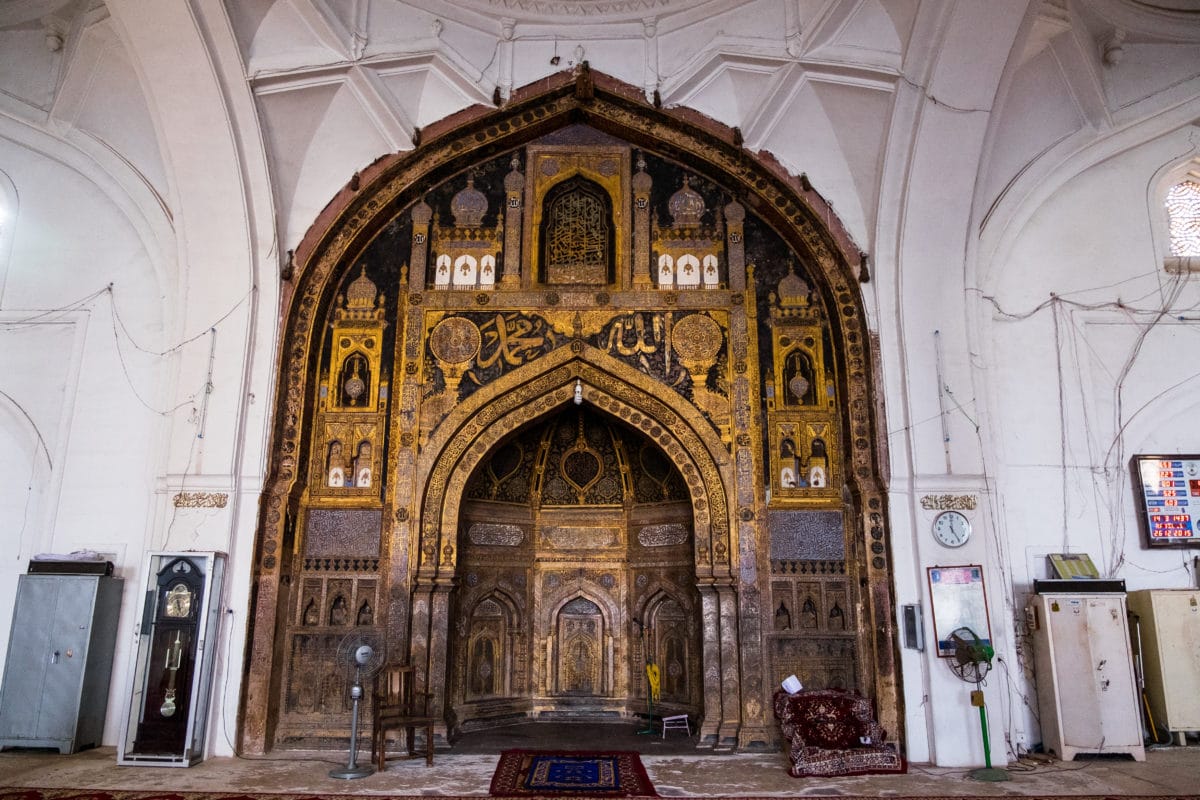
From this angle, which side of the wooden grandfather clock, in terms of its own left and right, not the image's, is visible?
front

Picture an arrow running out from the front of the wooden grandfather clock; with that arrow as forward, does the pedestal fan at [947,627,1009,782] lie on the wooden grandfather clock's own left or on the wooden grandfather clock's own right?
on the wooden grandfather clock's own left

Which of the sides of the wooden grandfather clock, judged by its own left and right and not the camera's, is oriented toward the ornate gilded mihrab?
left

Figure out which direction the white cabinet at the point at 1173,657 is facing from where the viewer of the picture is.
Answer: facing the viewer

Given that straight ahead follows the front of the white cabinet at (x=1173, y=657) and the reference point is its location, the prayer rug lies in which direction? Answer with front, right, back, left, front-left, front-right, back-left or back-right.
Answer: front-right

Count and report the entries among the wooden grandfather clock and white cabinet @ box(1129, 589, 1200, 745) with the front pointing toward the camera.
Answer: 2

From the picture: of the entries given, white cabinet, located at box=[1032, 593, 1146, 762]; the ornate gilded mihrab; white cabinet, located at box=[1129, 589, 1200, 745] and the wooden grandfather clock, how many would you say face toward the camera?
4

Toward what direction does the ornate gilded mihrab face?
toward the camera

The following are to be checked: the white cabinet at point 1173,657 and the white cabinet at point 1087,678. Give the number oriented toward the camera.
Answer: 2

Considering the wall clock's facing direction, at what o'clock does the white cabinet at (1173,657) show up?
The white cabinet is roughly at 8 o'clock from the wall clock.

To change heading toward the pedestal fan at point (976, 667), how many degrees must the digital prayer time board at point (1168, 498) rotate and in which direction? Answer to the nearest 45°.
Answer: approximately 45° to its right

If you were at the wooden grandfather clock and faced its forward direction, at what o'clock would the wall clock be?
The wall clock is roughly at 10 o'clock from the wooden grandfather clock.

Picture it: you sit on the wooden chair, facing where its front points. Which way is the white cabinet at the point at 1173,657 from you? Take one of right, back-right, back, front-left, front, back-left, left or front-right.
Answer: front-left
